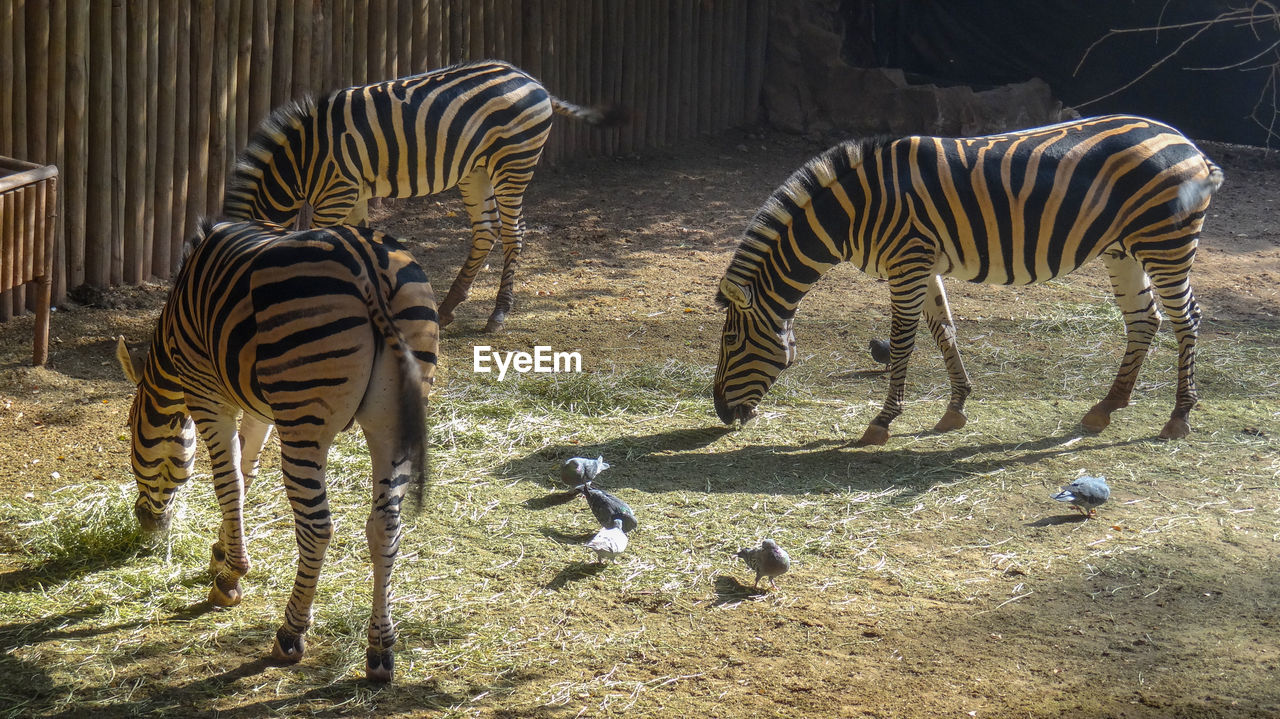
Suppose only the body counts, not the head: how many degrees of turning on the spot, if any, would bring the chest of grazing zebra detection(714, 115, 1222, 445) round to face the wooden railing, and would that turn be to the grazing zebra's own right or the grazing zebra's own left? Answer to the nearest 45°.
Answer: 0° — it already faces it

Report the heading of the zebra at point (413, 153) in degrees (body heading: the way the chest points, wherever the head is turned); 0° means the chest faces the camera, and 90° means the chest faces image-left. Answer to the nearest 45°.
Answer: approximately 90°

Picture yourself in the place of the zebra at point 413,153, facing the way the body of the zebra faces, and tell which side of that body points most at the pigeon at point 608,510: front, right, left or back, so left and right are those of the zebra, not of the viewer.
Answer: left

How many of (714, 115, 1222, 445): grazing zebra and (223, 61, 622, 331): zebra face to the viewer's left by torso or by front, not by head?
2

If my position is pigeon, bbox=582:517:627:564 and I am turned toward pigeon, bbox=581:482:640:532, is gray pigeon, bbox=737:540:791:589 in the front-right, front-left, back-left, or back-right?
back-right

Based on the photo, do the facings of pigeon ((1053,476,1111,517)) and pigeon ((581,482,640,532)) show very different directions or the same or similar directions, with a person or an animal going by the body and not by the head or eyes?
same or similar directions

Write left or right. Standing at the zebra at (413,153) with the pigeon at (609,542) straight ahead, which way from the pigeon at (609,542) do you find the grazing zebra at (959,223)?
left

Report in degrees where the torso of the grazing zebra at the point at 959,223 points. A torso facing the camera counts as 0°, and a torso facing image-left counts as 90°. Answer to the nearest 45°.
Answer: approximately 90°

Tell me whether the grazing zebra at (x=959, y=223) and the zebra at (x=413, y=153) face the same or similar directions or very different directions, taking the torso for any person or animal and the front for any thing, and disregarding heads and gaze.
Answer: same or similar directions
